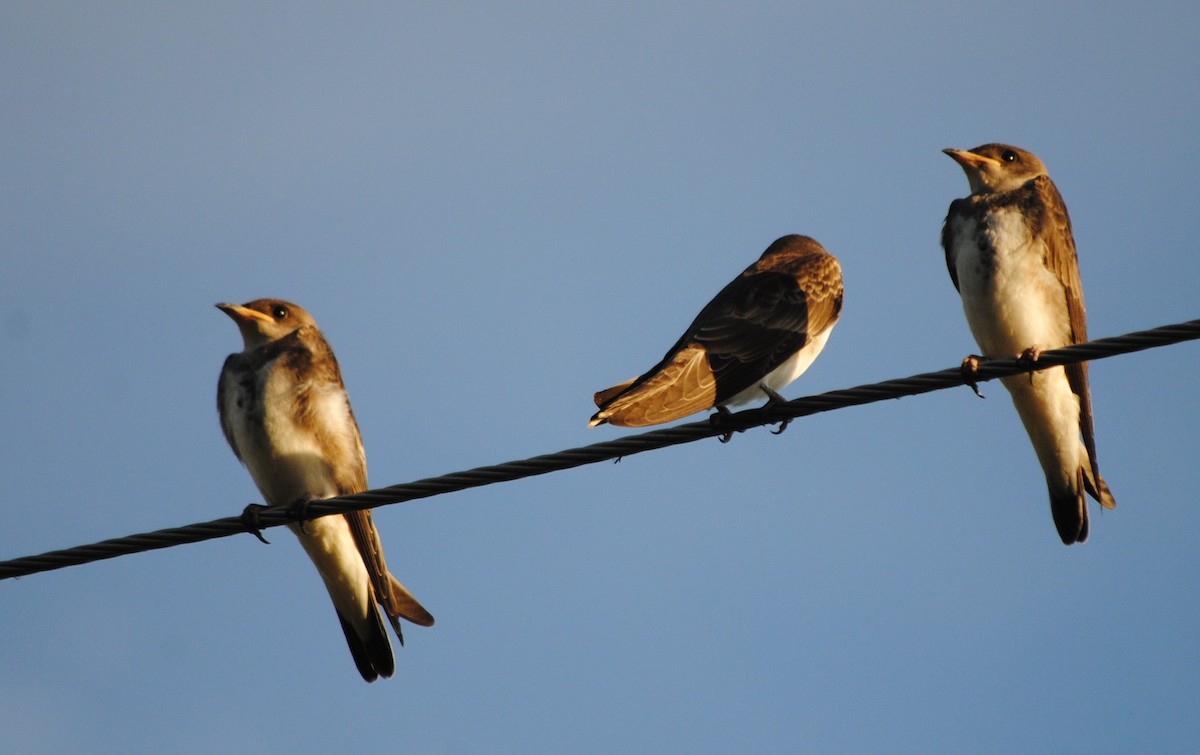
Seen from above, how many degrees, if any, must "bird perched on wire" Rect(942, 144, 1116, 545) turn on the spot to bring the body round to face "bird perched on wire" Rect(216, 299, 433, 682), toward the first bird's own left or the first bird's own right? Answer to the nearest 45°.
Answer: approximately 45° to the first bird's own right

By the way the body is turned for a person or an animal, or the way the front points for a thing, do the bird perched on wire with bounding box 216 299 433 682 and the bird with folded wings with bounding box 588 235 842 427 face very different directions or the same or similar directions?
very different directions

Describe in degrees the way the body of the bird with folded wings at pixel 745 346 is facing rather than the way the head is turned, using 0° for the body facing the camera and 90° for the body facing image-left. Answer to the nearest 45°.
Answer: approximately 225°

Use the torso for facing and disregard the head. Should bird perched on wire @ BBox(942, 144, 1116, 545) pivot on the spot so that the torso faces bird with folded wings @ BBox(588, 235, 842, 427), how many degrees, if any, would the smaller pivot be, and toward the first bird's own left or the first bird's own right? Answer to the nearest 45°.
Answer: approximately 45° to the first bird's own right

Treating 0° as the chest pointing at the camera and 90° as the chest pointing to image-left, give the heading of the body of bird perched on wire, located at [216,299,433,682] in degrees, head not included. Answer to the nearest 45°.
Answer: approximately 45°

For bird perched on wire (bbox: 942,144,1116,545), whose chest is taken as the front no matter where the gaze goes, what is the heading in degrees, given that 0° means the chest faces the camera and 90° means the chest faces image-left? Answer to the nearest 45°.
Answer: approximately 45°
